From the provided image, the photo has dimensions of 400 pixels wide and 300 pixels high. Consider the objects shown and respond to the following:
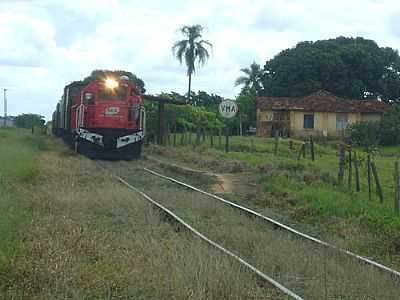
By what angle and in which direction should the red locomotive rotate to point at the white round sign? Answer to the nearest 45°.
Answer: approximately 45° to its left

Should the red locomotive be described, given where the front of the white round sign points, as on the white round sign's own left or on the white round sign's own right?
on the white round sign's own right

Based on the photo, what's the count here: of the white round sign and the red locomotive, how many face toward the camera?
2

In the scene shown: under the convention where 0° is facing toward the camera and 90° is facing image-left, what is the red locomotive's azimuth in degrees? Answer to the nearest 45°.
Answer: approximately 0°

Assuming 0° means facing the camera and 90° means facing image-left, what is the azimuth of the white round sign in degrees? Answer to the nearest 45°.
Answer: approximately 0°

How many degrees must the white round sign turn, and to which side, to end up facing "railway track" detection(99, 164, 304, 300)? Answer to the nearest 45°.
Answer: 0° — it already faces it

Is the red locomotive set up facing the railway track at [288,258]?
yes

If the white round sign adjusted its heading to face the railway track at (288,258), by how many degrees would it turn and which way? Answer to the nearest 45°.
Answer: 0° — it already faces it
